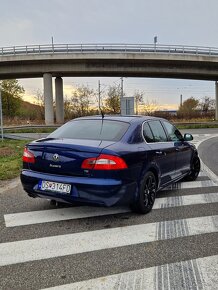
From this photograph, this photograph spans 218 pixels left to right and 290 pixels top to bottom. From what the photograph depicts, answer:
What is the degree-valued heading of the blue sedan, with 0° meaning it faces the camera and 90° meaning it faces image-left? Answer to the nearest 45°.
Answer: approximately 225°

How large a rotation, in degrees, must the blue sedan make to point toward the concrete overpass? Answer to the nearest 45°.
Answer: approximately 45° to its left
